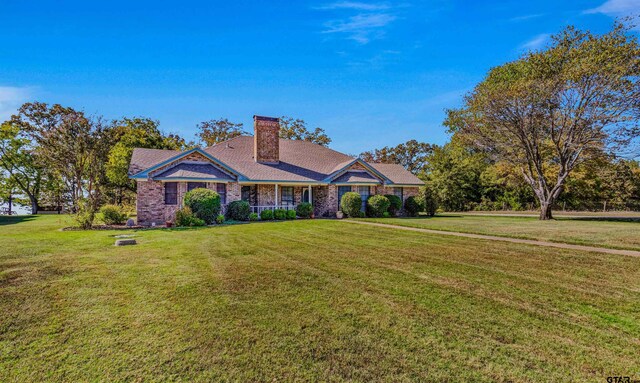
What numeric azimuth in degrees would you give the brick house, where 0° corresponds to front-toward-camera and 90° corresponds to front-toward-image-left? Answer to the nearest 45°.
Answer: approximately 0°

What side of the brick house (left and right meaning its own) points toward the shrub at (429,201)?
left

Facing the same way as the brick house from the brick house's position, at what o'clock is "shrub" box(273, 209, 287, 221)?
The shrub is roughly at 11 o'clock from the brick house.

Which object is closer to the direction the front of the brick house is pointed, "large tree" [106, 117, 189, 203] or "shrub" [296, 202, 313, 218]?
the shrub

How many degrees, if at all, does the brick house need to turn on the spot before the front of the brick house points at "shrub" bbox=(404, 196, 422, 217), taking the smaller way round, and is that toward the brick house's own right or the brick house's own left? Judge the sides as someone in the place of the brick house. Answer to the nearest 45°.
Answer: approximately 90° to the brick house's own left

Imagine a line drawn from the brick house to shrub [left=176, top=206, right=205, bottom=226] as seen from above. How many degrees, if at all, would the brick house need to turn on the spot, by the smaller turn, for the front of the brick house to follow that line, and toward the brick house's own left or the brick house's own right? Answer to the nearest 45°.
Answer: approximately 45° to the brick house's own right

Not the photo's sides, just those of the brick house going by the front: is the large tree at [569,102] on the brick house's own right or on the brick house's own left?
on the brick house's own left

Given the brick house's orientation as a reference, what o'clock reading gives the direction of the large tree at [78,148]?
The large tree is roughly at 2 o'clock from the brick house.

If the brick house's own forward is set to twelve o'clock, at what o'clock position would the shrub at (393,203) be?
The shrub is roughly at 9 o'clock from the brick house.

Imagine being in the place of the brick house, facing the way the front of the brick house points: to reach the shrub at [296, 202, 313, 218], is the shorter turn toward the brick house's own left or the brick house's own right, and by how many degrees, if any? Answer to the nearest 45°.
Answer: approximately 45° to the brick house's own left

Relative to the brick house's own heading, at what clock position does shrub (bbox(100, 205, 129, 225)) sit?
The shrub is roughly at 2 o'clock from the brick house.

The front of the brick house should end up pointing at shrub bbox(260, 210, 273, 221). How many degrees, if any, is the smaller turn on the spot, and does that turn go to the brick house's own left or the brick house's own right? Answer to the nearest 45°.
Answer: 0° — it already faces it

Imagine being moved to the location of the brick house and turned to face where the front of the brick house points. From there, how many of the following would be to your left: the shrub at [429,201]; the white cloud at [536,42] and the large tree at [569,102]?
3
